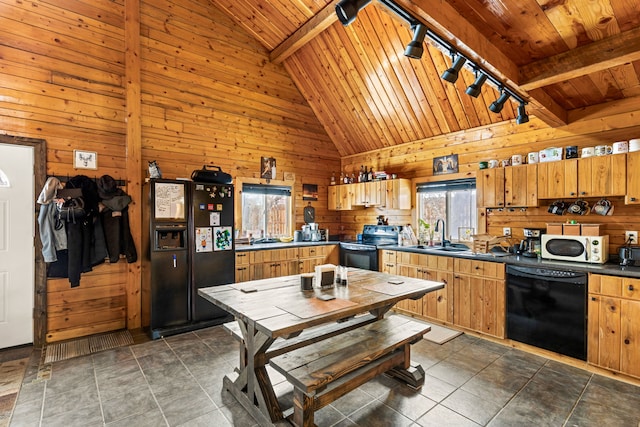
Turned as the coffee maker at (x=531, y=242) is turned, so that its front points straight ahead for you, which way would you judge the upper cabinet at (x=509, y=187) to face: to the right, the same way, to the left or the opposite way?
the same way

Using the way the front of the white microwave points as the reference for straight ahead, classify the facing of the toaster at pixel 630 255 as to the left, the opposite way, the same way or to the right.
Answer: the same way

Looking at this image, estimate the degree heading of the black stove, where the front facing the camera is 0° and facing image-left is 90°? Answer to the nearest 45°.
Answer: approximately 45°

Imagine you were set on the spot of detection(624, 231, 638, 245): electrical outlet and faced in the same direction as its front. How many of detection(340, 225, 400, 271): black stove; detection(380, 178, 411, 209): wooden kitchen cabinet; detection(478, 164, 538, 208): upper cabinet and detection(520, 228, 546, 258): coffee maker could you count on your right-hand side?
4

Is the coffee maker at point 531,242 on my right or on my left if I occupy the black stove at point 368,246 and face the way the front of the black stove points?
on my left

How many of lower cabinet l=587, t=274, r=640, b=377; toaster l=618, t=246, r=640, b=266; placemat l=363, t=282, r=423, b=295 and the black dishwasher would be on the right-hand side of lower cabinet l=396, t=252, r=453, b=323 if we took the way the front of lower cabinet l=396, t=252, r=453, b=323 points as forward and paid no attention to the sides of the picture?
0

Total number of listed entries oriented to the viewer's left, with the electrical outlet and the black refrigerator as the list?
0

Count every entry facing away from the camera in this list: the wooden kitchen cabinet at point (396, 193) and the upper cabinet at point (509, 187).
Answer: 0

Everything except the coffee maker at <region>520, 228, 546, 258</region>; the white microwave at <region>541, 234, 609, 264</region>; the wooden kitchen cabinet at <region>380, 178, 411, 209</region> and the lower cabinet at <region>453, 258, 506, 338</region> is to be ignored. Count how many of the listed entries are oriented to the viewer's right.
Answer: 0

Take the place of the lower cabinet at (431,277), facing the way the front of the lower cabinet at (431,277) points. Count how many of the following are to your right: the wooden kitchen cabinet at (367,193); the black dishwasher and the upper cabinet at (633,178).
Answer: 1

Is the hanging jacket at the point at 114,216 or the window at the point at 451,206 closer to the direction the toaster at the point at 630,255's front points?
the hanging jacket

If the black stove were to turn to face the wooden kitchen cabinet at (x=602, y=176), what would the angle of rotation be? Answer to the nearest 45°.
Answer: approximately 90° to its left

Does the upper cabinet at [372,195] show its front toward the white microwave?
no

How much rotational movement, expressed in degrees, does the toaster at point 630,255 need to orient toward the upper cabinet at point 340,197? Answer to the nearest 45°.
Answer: approximately 45° to its right

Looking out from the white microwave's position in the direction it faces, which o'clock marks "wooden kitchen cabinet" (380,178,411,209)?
The wooden kitchen cabinet is roughly at 2 o'clock from the white microwave.

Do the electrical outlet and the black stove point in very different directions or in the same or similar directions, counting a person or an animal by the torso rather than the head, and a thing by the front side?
same or similar directions

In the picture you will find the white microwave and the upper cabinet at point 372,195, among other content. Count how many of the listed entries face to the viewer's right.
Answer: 0

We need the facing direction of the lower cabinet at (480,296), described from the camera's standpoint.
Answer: facing the viewer and to the left of the viewer

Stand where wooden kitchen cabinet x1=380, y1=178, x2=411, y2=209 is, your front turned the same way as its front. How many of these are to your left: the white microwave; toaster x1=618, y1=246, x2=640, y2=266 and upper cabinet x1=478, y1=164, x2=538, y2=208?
3

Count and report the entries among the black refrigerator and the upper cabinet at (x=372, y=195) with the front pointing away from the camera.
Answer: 0

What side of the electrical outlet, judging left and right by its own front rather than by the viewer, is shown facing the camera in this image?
front
